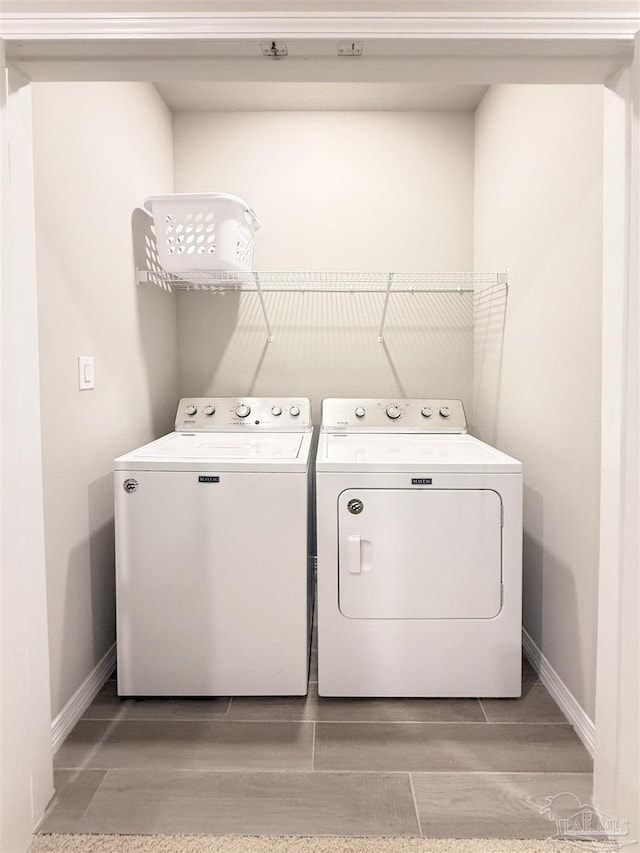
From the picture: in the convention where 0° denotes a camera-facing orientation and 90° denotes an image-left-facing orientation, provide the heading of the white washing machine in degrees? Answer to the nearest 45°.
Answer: approximately 0°

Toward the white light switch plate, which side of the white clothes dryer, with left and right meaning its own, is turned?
right

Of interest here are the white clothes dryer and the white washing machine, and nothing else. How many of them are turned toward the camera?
2

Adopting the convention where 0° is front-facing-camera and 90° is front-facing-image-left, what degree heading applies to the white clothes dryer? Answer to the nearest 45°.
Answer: approximately 0°
